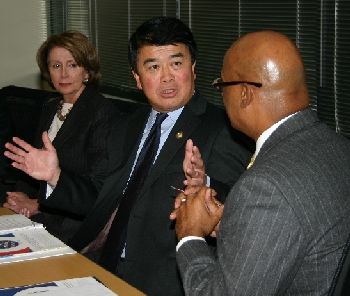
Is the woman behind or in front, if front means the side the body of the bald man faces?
in front

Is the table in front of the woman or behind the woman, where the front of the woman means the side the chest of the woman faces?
in front

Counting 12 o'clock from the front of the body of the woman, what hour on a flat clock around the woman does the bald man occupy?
The bald man is roughly at 10 o'clock from the woman.

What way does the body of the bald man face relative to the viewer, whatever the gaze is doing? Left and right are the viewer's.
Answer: facing away from the viewer and to the left of the viewer

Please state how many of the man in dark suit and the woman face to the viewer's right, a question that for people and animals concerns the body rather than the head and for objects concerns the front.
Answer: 0

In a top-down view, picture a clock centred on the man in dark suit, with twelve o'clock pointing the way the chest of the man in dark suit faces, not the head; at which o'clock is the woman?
The woman is roughly at 4 o'clock from the man in dark suit.

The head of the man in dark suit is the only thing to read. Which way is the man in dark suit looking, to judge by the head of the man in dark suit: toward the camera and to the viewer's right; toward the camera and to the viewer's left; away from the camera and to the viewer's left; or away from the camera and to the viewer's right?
toward the camera and to the viewer's right
